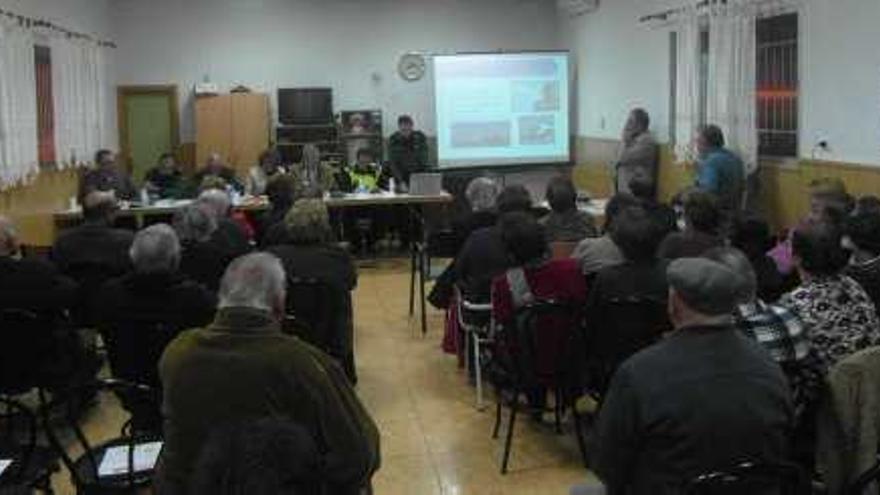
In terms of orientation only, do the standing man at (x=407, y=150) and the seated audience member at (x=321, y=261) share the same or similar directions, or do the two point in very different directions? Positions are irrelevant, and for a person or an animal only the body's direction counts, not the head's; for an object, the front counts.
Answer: very different directions

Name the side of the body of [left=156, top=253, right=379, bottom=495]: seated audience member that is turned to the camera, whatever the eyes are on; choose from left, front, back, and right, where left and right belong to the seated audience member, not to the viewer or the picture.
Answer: back

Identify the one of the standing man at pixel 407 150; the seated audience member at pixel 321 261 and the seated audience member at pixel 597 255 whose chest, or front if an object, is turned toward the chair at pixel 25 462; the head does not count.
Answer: the standing man

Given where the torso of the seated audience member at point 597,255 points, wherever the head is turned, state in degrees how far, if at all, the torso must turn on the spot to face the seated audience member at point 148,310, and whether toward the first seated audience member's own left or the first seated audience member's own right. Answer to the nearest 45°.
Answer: approximately 135° to the first seated audience member's own left

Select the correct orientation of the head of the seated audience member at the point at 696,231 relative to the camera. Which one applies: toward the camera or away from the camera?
away from the camera

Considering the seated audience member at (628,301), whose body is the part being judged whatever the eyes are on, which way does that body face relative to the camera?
away from the camera

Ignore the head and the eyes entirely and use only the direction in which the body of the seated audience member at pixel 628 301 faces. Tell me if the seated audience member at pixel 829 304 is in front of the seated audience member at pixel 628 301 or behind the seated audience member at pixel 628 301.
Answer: behind

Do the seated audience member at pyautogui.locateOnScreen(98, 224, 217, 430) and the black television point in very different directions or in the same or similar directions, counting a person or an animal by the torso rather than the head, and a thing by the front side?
very different directions

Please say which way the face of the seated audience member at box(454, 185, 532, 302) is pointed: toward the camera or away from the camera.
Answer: away from the camera

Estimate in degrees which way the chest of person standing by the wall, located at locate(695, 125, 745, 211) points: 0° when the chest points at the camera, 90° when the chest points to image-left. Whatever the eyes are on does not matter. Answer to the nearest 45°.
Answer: approximately 90°

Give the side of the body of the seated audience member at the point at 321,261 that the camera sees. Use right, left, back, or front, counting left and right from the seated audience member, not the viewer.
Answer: back
